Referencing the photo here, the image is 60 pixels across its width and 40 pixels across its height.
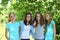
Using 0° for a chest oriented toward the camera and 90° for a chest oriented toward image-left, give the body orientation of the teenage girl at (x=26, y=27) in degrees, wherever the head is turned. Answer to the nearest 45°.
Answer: approximately 0°

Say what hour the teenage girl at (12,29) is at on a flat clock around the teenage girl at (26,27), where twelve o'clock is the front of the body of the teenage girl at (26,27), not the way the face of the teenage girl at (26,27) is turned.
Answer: the teenage girl at (12,29) is roughly at 3 o'clock from the teenage girl at (26,27).

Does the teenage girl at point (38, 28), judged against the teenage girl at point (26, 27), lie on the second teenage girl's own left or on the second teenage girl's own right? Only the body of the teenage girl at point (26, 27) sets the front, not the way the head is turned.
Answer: on the second teenage girl's own left

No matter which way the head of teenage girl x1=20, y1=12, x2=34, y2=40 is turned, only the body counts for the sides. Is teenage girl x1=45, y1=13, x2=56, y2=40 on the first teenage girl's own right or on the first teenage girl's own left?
on the first teenage girl's own left
